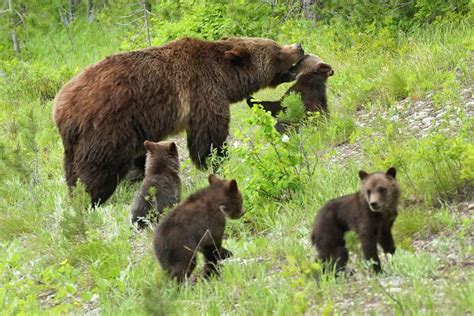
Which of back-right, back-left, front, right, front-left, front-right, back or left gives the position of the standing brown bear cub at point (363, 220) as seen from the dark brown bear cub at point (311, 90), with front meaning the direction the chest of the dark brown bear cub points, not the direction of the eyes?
left

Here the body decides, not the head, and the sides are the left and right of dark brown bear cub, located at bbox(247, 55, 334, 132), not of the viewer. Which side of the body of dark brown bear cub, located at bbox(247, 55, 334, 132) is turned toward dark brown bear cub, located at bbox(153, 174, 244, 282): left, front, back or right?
left

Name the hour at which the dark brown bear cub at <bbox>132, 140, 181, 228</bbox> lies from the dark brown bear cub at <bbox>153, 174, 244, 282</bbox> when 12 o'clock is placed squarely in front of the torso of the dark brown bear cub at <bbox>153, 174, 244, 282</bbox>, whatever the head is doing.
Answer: the dark brown bear cub at <bbox>132, 140, 181, 228</bbox> is roughly at 10 o'clock from the dark brown bear cub at <bbox>153, 174, 244, 282</bbox>.

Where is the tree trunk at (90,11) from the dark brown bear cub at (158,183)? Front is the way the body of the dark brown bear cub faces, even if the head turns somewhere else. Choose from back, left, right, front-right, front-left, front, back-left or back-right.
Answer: front

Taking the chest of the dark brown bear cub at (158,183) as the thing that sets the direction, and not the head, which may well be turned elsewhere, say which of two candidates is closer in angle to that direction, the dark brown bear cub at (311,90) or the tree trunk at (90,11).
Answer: the tree trunk

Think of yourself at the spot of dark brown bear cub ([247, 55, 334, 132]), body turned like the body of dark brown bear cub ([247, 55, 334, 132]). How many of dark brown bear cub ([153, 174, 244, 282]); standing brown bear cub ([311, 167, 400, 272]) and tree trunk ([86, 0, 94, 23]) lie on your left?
2

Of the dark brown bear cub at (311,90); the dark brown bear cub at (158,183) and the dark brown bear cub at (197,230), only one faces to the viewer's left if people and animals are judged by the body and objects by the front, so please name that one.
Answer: the dark brown bear cub at (311,90)

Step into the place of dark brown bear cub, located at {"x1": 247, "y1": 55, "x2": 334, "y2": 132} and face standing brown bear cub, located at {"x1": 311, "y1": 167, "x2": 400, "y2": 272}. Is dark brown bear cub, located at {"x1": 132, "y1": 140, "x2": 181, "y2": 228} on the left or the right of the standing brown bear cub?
right

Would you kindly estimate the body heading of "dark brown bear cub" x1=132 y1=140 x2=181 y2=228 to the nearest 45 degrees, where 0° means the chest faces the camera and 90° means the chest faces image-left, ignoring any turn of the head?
approximately 180°

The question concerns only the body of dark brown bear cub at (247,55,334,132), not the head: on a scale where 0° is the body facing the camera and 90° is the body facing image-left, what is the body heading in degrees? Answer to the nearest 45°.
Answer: approximately 90°

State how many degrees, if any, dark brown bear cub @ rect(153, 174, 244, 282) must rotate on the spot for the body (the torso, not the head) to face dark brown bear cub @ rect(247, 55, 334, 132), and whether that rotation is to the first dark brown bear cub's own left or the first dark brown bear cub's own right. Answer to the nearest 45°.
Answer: approximately 45° to the first dark brown bear cub's own left

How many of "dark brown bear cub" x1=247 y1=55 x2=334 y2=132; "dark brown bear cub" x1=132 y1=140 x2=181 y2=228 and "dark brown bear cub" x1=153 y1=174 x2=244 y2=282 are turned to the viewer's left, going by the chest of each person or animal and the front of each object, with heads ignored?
1

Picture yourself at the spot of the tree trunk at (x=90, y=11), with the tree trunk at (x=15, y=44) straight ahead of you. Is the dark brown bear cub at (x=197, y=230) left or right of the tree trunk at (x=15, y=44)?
left

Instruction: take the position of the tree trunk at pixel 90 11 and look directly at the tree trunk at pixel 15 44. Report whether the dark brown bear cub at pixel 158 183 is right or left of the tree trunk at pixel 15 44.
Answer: left

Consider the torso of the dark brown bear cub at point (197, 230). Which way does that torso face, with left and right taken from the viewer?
facing away from the viewer and to the right of the viewer

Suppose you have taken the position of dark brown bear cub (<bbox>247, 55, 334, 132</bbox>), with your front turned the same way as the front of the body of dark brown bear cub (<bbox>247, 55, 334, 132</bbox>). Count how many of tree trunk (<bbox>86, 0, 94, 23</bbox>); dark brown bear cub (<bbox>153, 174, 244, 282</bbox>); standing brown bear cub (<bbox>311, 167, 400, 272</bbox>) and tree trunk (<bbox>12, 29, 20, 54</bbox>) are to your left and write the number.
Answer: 2

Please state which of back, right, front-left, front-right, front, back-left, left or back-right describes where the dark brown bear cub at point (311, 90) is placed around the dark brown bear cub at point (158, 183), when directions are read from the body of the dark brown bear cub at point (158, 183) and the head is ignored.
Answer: front-right

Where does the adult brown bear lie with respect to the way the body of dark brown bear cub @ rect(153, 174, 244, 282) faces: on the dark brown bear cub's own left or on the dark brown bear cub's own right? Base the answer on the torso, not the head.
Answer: on the dark brown bear cub's own left
